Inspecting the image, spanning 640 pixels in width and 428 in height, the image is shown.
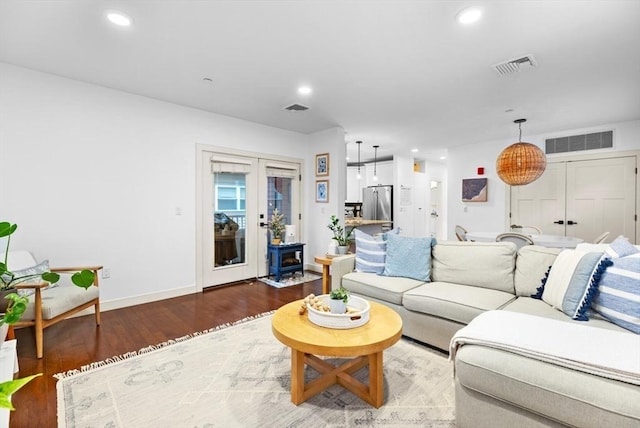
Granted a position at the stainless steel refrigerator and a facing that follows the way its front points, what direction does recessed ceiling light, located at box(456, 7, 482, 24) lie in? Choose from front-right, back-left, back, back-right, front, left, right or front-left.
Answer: front-left

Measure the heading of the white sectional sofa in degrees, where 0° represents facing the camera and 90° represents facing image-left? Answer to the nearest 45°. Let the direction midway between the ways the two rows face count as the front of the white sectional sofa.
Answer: approximately 45°

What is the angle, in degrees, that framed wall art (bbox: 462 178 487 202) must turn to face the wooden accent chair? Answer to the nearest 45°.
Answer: approximately 45° to its right

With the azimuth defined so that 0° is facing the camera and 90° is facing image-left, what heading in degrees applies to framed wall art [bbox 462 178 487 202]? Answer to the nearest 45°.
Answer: approximately 0°

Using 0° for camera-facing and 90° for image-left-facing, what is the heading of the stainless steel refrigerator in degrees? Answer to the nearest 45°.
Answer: approximately 45°

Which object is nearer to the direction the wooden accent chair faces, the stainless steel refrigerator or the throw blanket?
the throw blanket

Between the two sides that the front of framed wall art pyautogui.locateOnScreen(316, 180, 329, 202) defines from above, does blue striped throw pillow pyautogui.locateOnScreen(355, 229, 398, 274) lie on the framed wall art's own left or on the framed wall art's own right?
on the framed wall art's own left
